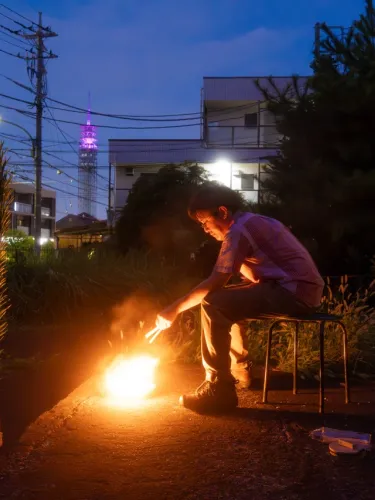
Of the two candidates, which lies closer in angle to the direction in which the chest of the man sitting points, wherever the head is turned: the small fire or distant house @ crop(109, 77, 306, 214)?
the small fire

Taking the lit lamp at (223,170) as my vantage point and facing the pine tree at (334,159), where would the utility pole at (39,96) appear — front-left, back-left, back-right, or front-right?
back-right

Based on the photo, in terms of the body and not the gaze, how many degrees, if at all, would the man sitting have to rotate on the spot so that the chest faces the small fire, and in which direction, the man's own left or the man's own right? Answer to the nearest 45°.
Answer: approximately 45° to the man's own right

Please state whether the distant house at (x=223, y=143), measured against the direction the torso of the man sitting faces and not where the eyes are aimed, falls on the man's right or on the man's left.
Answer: on the man's right

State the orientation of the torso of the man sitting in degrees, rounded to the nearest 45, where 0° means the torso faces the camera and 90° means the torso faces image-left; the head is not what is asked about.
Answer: approximately 90°

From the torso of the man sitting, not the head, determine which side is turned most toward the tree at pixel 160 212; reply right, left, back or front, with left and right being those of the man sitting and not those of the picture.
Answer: right

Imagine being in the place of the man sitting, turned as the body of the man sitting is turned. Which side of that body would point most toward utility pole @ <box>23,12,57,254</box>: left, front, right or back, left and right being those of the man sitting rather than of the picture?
right
